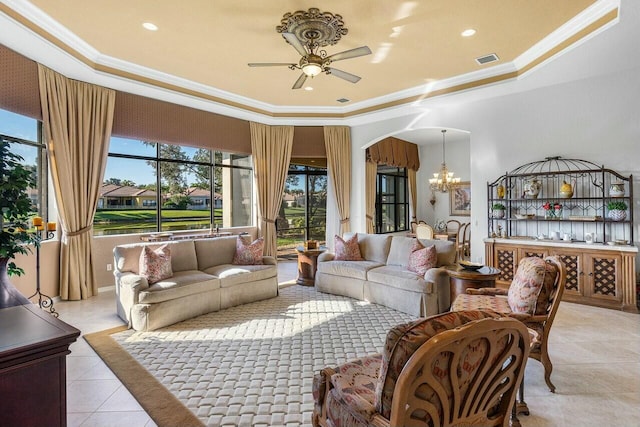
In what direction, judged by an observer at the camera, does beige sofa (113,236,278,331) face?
facing the viewer and to the right of the viewer

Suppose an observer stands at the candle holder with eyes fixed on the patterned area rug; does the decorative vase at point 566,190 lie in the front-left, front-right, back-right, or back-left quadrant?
front-left

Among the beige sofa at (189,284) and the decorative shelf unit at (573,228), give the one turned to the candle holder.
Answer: the decorative shelf unit

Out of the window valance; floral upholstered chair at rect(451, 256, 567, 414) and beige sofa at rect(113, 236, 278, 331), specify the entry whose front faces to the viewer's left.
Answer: the floral upholstered chair

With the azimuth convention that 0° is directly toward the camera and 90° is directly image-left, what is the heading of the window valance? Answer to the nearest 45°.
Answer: approximately 315°

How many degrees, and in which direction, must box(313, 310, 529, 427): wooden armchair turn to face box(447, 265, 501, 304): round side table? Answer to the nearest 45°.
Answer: approximately 45° to its right

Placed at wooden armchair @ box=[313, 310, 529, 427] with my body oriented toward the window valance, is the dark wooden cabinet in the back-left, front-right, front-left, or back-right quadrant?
back-left

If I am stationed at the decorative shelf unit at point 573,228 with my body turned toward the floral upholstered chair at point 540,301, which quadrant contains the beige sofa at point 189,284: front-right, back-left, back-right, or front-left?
front-right

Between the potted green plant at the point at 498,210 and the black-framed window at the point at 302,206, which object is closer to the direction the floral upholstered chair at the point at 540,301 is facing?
the black-framed window

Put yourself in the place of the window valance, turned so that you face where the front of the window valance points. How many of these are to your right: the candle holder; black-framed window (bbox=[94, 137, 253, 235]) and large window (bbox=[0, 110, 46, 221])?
3

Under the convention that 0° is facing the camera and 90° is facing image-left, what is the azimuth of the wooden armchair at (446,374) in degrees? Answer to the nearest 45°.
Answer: approximately 135°

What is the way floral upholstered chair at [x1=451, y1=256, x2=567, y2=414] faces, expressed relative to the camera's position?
facing to the left of the viewer

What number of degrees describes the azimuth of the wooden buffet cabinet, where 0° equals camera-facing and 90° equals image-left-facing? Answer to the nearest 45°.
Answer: approximately 45°

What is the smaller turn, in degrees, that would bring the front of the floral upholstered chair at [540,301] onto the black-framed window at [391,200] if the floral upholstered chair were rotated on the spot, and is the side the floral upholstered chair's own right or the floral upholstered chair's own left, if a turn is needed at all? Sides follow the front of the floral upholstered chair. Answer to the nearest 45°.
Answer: approximately 45° to the floral upholstered chair's own right
